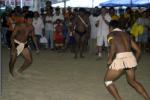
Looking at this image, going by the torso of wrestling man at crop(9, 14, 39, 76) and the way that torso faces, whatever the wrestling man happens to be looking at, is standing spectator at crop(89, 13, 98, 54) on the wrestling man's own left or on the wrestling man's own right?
on the wrestling man's own left

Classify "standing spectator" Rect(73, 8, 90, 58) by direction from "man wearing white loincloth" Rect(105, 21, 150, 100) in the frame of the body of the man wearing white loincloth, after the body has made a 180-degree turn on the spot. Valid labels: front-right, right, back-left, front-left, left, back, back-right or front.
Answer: back-left

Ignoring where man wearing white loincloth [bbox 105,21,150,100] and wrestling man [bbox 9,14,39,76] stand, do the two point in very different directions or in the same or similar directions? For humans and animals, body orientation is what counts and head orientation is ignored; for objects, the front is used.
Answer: very different directions

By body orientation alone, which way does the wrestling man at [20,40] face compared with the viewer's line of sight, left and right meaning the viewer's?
facing the viewer and to the right of the viewer

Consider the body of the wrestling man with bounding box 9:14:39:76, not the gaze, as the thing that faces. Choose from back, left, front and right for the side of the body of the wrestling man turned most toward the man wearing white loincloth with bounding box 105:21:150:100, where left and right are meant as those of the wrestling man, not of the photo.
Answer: front

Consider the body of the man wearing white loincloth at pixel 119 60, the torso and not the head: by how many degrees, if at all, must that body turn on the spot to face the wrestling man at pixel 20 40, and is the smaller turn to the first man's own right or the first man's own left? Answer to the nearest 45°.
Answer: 0° — they already face them

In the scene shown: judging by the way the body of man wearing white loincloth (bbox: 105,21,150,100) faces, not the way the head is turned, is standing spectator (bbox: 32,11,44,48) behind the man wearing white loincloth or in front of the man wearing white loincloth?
in front

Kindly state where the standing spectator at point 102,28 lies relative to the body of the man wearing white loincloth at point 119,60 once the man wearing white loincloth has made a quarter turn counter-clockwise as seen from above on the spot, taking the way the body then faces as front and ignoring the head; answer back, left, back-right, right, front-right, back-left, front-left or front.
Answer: back-right

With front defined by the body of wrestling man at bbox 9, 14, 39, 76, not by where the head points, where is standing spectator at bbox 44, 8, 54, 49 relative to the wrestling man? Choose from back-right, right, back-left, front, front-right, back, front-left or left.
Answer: back-left

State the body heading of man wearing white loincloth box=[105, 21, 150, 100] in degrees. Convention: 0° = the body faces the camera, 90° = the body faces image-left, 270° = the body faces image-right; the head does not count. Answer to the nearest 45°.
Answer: approximately 135°

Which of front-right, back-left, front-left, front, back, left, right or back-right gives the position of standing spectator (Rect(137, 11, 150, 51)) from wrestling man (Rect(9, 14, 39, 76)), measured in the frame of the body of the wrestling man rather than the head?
left

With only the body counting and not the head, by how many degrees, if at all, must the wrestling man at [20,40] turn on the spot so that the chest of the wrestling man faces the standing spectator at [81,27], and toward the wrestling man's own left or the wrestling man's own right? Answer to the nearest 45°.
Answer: approximately 90° to the wrestling man's own left

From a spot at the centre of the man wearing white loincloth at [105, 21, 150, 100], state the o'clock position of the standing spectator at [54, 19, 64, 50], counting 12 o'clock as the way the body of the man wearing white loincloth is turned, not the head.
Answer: The standing spectator is roughly at 1 o'clock from the man wearing white loincloth.
